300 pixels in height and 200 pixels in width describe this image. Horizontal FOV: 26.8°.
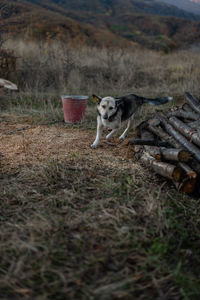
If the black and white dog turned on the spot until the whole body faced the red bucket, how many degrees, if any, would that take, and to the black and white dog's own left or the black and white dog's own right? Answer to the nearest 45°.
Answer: approximately 90° to the black and white dog's own right

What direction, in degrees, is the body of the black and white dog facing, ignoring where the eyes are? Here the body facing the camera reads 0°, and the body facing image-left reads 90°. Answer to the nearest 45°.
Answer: approximately 45°
